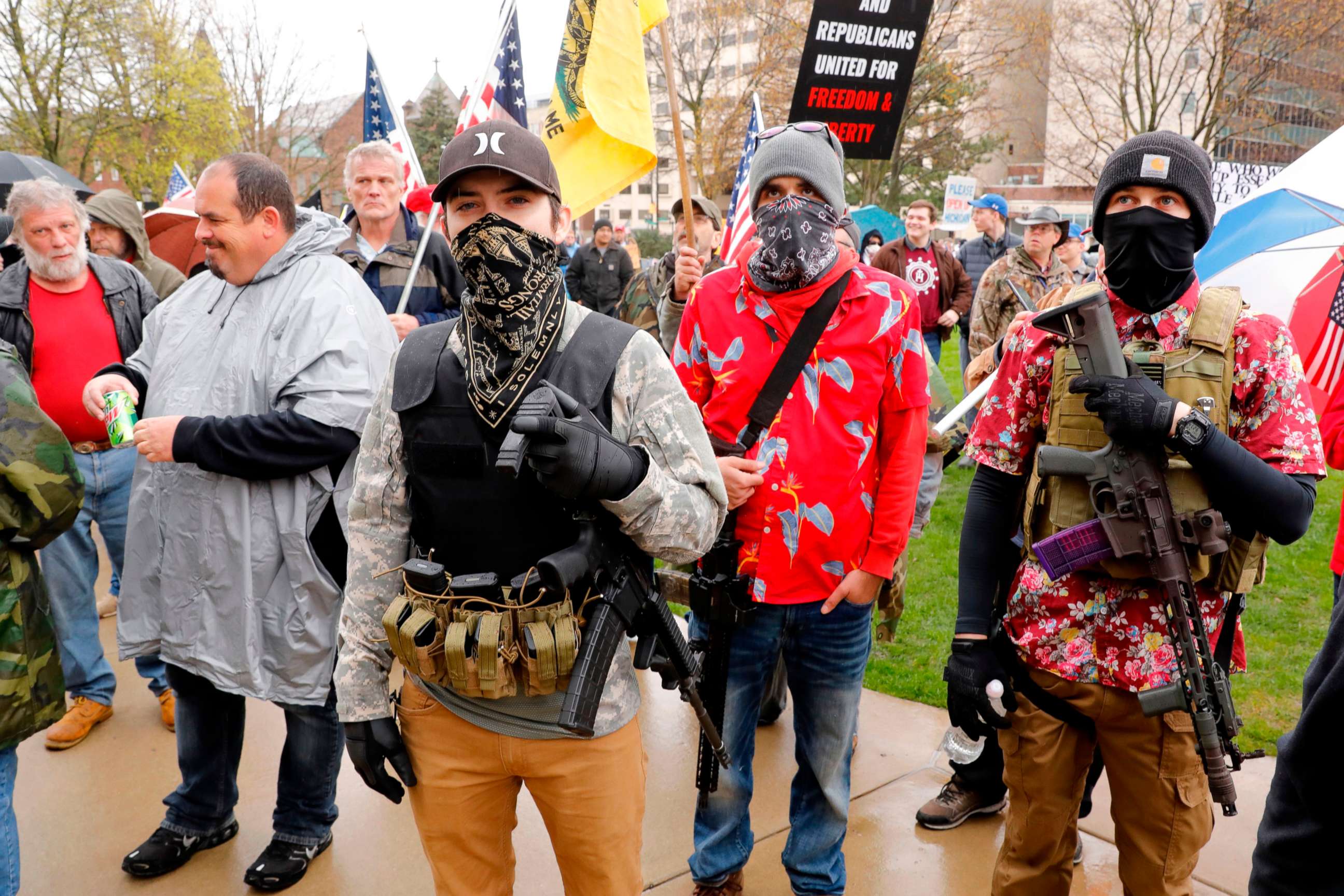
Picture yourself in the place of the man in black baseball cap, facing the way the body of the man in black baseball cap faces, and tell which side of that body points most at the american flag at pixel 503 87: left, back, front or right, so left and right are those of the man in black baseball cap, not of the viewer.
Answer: back

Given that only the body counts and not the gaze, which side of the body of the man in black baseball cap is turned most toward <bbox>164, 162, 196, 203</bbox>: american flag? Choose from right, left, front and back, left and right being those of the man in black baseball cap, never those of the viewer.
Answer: back

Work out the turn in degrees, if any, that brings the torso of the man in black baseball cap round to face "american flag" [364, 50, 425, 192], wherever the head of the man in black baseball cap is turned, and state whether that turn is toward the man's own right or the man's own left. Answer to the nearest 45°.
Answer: approximately 180°

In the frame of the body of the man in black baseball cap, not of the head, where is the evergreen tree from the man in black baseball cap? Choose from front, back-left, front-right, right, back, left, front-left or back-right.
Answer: back

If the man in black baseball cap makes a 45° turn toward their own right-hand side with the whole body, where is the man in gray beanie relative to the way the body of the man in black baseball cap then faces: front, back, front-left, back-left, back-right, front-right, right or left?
back

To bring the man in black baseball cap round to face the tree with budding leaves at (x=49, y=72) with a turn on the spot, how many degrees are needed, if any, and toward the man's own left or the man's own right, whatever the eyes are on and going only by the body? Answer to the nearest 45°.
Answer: approximately 135° to the man's own right

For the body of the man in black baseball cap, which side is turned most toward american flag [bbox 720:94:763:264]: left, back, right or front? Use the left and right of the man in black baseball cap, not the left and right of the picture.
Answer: back

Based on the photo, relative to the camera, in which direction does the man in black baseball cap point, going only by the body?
toward the camera
